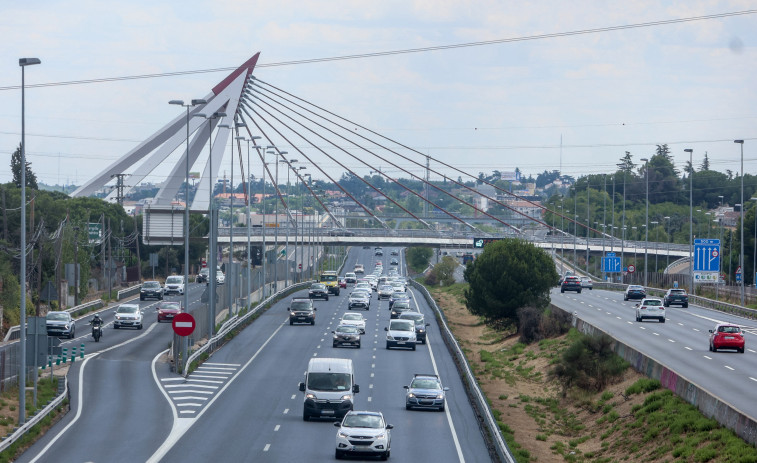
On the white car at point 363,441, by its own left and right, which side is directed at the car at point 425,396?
back

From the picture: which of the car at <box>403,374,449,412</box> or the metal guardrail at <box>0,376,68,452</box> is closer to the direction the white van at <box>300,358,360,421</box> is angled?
the metal guardrail

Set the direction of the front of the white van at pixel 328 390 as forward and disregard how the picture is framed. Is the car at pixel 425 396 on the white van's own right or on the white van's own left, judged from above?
on the white van's own left

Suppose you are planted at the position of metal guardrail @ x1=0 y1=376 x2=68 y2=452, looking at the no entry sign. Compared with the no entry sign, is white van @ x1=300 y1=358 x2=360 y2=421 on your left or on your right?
right

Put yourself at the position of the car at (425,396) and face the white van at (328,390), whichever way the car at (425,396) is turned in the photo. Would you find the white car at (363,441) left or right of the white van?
left

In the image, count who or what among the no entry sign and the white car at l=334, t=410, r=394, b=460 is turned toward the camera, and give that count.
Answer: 2

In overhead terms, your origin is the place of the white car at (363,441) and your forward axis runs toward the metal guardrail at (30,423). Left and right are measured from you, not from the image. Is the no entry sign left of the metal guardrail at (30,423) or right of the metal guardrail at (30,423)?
right

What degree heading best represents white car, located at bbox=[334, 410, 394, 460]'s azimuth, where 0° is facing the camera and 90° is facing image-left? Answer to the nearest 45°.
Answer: approximately 0°
